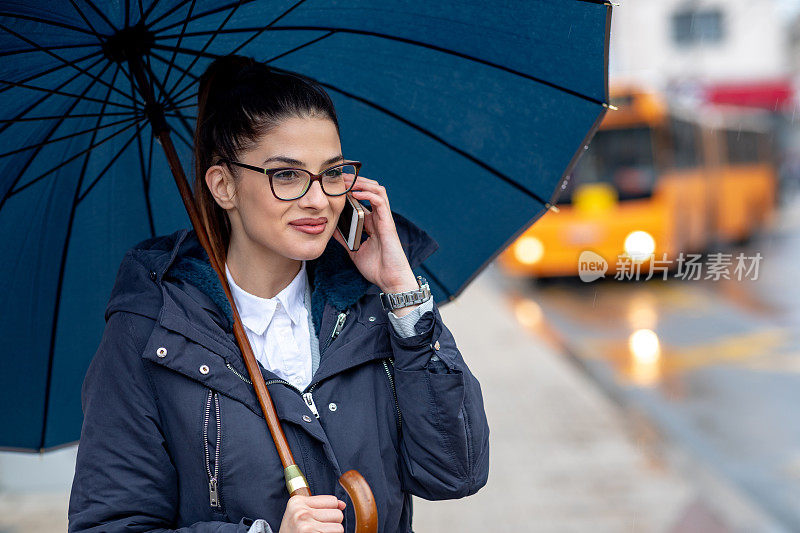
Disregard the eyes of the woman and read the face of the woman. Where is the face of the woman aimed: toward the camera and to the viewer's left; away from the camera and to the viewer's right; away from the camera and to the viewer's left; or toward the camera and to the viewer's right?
toward the camera and to the viewer's right

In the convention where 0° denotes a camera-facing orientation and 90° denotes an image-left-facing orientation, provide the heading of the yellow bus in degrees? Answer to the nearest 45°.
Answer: approximately 45°

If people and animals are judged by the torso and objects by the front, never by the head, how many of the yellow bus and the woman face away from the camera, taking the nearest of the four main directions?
0

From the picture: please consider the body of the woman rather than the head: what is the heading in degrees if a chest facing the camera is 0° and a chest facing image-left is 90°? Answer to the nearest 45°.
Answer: approximately 315°

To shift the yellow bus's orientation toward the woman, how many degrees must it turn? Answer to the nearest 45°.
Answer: approximately 45° to its left

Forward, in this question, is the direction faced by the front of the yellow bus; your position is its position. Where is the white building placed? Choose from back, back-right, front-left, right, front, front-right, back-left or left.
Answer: back-right
